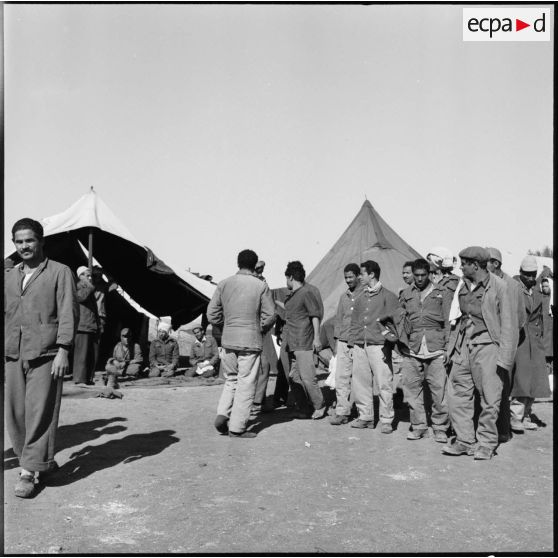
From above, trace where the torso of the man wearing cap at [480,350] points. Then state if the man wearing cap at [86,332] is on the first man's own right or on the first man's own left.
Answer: on the first man's own right

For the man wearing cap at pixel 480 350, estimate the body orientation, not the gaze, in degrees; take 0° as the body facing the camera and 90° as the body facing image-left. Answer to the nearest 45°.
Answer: approximately 45°

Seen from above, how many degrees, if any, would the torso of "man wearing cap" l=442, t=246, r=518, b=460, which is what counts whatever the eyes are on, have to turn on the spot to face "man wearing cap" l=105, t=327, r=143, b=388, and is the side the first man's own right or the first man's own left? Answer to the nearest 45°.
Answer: approximately 90° to the first man's own right

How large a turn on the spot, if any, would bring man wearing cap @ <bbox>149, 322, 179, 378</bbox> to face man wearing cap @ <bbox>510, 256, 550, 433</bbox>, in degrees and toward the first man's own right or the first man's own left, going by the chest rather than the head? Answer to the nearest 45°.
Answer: approximately 45° to the first man's own left

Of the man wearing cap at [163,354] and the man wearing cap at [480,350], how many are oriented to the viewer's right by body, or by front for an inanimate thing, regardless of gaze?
0

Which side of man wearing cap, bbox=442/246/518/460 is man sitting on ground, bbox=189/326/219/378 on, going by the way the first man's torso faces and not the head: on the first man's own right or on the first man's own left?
on the first man's own right

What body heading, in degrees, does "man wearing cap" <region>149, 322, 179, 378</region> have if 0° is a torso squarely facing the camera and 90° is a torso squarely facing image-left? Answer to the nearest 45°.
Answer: approximately 0°

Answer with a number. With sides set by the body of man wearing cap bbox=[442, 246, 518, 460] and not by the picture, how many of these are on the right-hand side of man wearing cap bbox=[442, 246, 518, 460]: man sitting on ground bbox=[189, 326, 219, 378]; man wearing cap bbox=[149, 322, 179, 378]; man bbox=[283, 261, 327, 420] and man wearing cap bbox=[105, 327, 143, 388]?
4

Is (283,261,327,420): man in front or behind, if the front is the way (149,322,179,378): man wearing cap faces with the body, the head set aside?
in front

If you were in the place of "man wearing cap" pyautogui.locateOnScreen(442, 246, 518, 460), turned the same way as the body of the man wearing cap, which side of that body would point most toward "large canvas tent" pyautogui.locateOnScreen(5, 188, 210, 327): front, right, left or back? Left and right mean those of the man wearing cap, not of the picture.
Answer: right

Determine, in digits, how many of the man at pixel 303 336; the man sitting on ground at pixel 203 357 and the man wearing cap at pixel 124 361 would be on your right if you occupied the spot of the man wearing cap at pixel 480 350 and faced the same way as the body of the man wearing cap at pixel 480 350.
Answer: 3
